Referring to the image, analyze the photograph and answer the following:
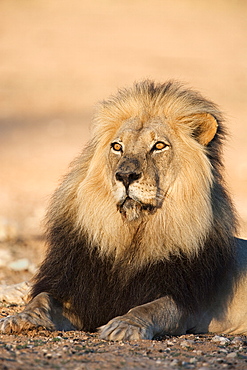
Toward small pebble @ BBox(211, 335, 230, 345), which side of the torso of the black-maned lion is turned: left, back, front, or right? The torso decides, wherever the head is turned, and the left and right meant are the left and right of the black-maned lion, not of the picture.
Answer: left

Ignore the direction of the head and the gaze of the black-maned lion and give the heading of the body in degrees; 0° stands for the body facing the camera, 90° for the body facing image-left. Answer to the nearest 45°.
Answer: approximately 45°
